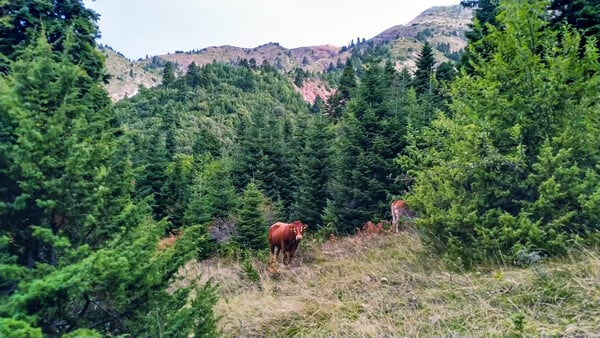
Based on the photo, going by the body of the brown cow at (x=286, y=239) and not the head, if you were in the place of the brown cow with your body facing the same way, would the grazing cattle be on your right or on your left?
on your left

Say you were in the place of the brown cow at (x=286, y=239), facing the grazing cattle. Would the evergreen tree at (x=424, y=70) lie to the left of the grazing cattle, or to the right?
left

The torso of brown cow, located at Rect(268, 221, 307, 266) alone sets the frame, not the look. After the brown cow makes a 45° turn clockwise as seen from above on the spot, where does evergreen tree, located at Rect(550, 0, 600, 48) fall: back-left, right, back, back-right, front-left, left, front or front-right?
left

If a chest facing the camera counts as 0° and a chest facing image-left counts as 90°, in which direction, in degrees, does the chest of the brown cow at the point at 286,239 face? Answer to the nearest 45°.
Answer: approximately 315°
